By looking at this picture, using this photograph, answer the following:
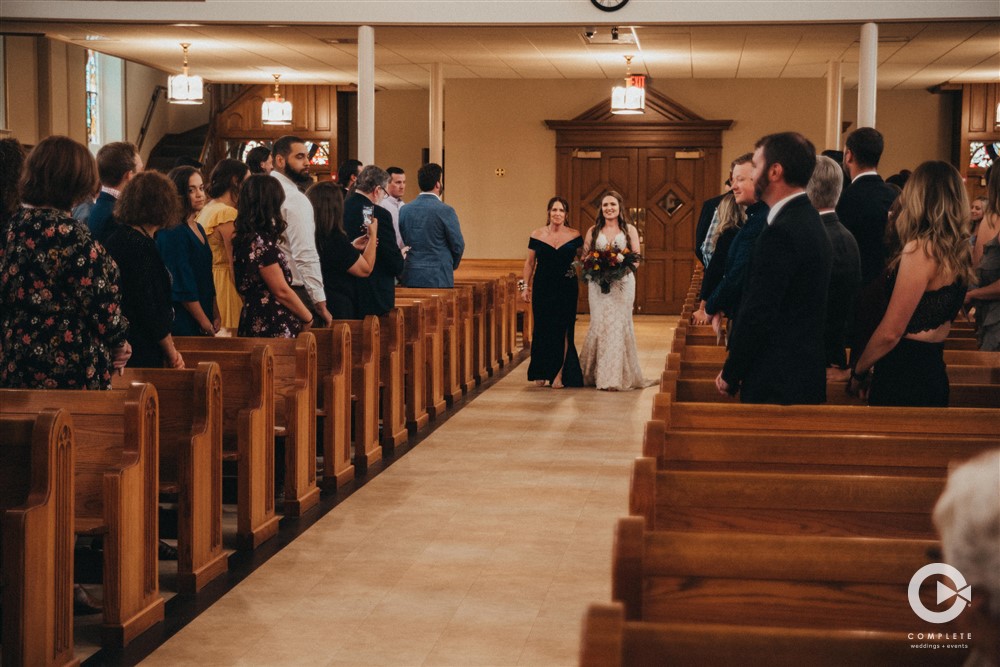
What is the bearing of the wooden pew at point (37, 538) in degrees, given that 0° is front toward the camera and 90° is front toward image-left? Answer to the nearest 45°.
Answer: approximately 45°

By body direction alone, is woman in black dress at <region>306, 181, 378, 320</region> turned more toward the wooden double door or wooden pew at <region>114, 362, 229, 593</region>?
the wooden double door

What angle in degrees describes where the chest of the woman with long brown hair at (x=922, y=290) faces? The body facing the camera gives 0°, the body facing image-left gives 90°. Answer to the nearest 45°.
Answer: approximately 135°

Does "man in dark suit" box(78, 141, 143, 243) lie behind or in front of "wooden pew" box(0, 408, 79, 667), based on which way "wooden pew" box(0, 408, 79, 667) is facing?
behind

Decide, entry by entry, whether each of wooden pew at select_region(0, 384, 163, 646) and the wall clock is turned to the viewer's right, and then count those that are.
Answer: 0

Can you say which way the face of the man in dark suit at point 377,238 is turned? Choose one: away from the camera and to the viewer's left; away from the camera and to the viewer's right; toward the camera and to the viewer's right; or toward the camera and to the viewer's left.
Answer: away from the camera and to the viewer's right

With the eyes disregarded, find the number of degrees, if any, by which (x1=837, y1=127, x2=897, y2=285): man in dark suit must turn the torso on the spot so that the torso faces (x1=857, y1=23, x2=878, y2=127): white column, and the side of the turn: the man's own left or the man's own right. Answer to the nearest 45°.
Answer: approximately 45° to the man's own right

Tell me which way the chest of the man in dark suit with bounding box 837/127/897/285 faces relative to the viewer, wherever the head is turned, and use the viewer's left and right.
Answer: facing away from the viewer and to the left of the viewer

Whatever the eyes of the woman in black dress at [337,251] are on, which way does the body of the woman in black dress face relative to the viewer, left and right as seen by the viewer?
facing away from the viewer and to the right of the viewer

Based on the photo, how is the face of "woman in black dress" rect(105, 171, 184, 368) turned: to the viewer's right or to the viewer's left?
to the viewer's right

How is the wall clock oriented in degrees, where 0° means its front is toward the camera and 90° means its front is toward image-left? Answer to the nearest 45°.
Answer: approximately 0°

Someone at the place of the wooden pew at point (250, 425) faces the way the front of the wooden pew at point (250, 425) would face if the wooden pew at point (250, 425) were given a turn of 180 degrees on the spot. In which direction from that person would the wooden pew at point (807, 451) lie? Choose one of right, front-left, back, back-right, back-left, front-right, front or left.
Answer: right

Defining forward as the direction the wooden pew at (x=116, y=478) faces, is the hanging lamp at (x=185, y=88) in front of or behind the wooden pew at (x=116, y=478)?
behind

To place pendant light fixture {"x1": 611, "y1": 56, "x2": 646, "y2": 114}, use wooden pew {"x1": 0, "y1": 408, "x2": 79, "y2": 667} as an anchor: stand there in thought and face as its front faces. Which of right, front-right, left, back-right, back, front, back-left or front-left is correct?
back

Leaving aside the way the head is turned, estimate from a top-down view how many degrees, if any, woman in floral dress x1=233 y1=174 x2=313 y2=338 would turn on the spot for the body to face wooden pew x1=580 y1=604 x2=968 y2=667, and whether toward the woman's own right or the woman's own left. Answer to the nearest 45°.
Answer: approximately 135° to the woman's own right

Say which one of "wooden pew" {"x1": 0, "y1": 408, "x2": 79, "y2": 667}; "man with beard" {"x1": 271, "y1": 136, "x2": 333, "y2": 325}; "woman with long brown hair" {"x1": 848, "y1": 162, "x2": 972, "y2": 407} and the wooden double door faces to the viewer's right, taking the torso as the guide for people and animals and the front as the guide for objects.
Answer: the man with beard

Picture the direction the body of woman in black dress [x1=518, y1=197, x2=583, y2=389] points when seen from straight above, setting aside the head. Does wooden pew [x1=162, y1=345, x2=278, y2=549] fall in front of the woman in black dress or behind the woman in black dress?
in front

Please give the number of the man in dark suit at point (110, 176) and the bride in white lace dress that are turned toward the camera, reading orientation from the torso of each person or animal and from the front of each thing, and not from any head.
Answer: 1
